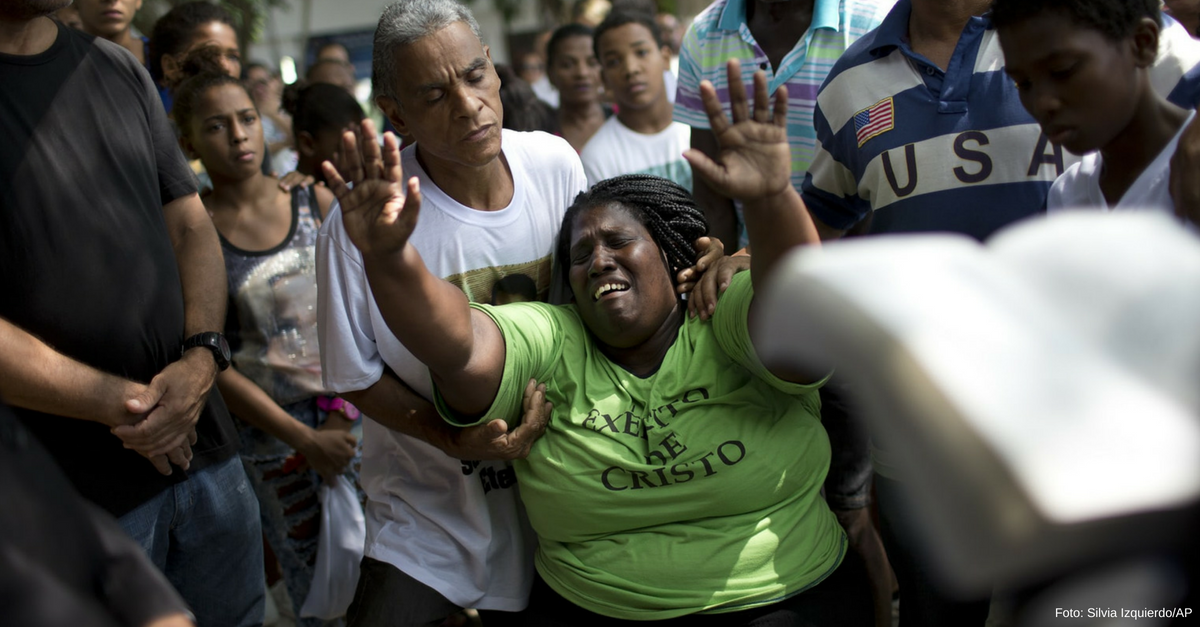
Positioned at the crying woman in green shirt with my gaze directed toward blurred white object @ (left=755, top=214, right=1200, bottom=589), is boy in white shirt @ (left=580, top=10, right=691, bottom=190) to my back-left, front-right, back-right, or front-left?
back-left

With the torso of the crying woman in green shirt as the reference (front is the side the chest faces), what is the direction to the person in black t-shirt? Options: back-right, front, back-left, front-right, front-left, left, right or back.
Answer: right

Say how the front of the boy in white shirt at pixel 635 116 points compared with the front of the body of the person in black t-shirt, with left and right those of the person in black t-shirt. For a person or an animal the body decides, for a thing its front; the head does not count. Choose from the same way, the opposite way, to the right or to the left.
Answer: to the right

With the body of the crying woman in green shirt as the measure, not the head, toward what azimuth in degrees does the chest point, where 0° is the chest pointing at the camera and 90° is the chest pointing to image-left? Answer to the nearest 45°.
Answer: approximately 0°

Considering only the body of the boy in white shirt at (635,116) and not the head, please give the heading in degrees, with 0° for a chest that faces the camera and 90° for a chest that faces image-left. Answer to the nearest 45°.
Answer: approximately 0°

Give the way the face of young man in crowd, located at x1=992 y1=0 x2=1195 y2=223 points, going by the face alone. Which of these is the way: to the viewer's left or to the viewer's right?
to the viewer's left
